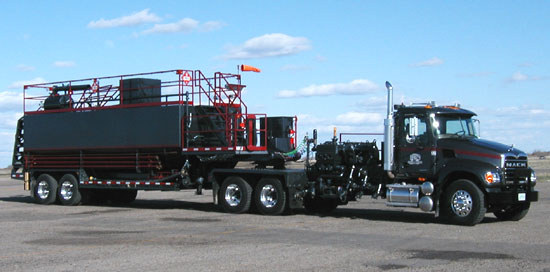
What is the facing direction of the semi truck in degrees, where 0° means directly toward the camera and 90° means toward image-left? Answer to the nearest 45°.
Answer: approximately 315°
